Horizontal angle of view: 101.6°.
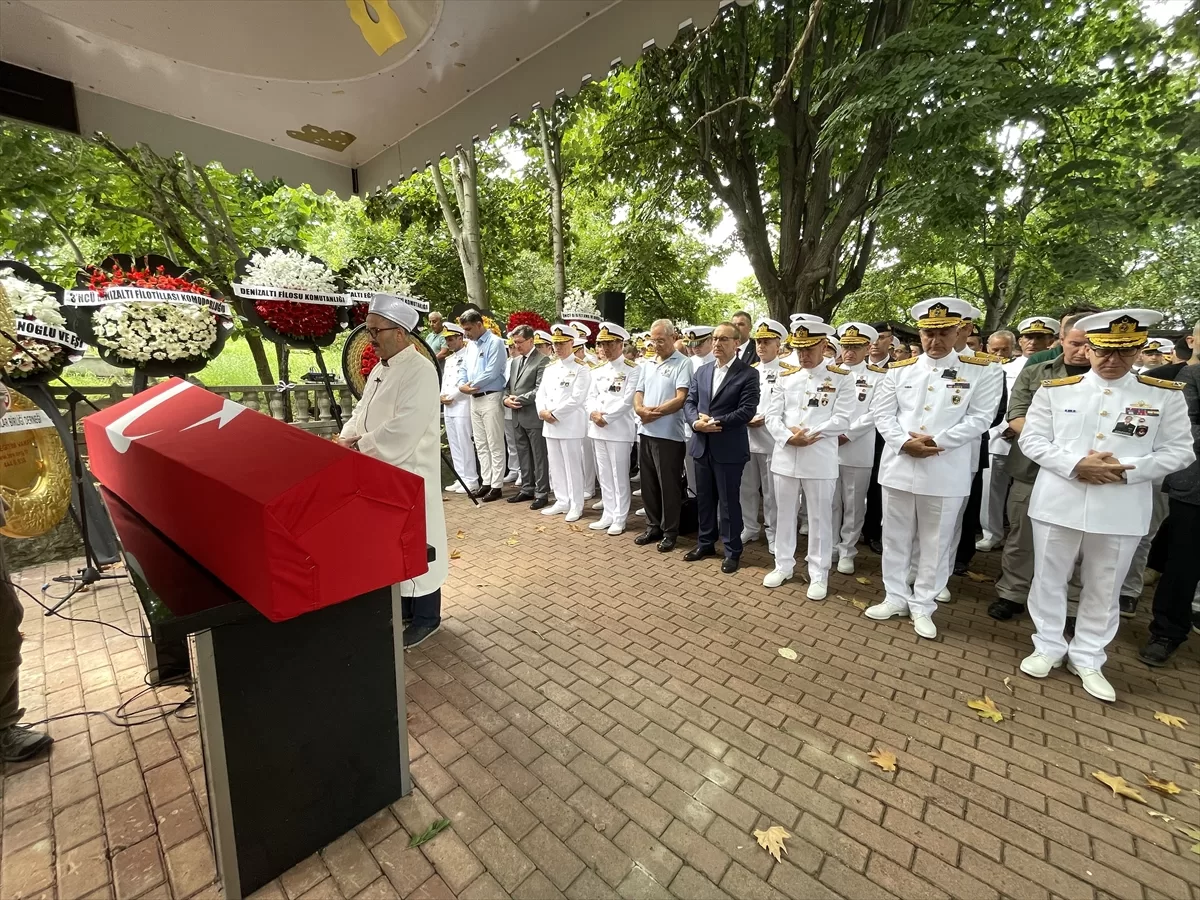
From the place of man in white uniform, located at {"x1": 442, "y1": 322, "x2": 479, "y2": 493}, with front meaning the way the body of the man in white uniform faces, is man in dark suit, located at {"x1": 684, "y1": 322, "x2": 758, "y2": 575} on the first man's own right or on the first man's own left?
on the first man's own left

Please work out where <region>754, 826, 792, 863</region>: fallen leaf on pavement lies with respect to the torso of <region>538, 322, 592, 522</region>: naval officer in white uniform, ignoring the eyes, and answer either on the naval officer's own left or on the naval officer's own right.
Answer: on the naval officer's own left

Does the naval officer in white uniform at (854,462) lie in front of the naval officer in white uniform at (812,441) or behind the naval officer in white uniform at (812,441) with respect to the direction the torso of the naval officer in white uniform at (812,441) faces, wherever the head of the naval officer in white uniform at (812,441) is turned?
behind

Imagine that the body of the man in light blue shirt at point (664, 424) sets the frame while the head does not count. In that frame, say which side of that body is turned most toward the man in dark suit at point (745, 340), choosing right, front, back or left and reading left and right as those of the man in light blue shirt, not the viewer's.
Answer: back

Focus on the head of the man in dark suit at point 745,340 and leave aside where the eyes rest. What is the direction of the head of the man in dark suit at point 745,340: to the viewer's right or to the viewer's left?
to the viewer's left

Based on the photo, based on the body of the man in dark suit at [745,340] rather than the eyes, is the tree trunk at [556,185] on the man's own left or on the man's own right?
on the man's own right
